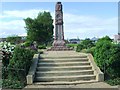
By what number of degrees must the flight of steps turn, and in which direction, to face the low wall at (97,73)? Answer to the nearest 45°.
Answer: approximately 90° to its left

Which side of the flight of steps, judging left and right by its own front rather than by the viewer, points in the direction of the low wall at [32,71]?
right

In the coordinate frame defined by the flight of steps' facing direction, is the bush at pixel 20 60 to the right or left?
on its right

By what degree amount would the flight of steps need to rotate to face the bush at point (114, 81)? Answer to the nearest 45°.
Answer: approximately 90° to its left

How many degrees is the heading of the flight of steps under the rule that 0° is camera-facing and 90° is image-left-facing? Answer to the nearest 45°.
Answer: approximately 0°

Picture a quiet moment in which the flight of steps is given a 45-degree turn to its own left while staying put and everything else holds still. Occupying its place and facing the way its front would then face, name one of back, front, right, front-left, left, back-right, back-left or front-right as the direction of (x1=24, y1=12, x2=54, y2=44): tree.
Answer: back-left

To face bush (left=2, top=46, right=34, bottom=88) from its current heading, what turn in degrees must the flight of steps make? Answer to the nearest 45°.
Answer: approximately 90° to its right

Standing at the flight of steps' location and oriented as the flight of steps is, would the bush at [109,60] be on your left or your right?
on your left
